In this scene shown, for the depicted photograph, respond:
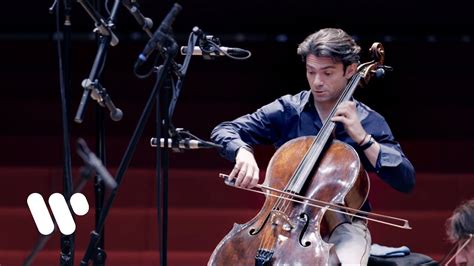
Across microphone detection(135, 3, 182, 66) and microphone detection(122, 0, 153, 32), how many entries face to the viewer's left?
0

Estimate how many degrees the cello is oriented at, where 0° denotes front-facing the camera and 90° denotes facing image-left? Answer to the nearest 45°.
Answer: approximately 45°

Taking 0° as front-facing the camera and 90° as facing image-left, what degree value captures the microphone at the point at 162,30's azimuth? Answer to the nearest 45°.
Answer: approximately 270°

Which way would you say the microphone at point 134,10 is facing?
to the viewer's right
